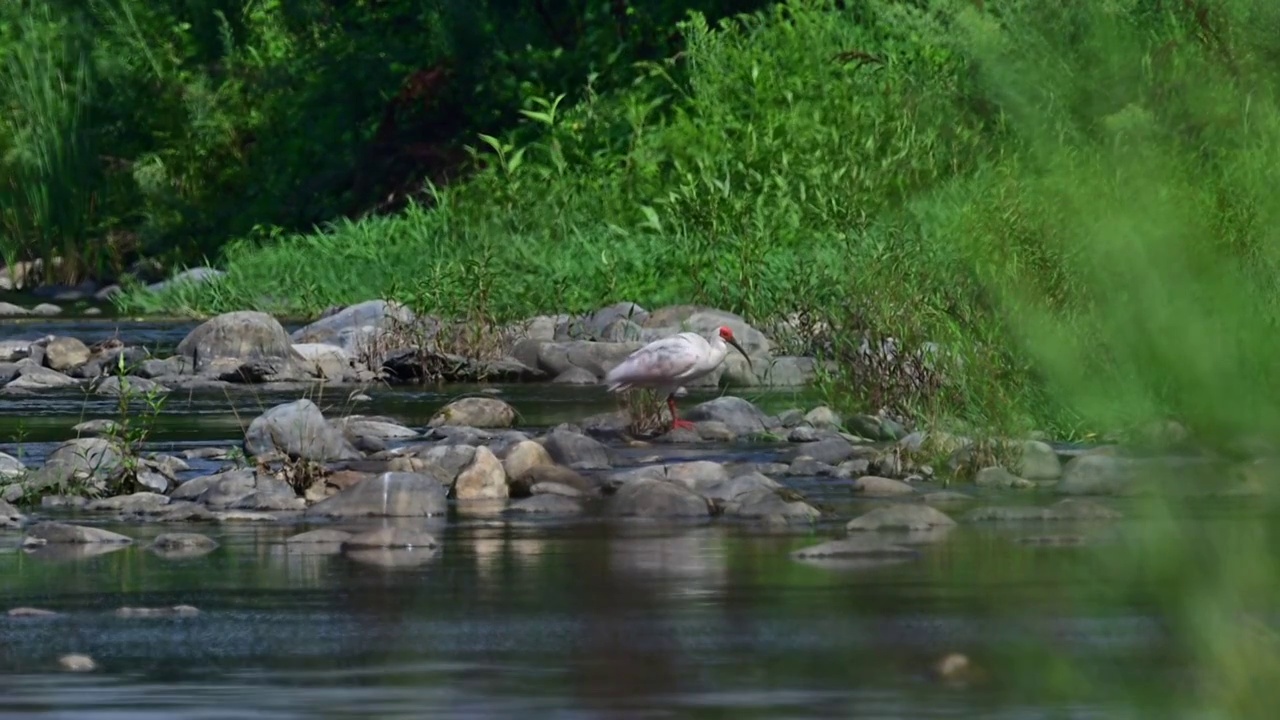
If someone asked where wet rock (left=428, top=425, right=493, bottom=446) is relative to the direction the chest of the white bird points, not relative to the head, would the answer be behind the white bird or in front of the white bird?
behind

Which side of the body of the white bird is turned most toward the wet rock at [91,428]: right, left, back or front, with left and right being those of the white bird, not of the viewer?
back

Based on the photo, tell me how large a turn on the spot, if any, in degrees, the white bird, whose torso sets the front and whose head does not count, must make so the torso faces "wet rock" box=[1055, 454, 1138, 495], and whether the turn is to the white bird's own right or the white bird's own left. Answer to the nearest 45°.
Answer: approximately 45° to the white bird's own right

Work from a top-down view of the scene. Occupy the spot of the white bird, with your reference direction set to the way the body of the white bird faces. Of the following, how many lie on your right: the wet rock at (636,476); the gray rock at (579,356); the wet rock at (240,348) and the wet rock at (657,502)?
2

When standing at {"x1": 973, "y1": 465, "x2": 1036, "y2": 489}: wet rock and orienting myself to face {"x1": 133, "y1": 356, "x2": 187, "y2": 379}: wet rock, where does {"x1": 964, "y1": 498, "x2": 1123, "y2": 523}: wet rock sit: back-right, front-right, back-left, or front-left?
back-left

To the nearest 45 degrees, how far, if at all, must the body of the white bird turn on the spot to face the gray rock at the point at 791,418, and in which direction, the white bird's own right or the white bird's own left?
0° — it already faces it

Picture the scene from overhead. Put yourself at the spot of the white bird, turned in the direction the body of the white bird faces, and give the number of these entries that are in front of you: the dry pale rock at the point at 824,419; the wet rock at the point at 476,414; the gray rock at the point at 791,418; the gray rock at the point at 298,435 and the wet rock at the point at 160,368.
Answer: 2

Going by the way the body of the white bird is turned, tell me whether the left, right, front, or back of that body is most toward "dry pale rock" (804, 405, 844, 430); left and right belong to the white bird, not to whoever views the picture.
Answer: front

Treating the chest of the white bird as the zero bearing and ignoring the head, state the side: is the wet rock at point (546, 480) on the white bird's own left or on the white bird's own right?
on the white bird's own right

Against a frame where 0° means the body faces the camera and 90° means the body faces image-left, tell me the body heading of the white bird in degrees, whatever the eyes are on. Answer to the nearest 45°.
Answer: approximately 270°

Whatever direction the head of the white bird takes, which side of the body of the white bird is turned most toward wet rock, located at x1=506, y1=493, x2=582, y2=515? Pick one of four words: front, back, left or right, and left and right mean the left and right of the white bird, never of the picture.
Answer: right
